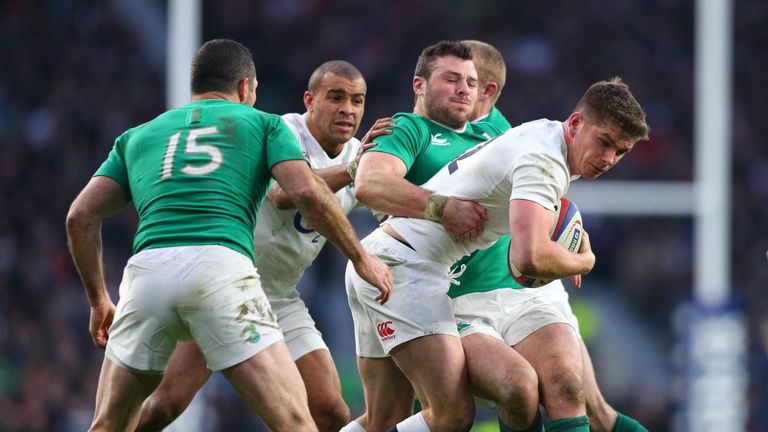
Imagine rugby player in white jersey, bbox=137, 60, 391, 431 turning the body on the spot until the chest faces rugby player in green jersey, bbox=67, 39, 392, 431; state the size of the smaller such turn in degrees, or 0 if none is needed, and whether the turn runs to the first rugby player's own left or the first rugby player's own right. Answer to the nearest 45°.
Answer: approximately 45° to the first rugby player's own right

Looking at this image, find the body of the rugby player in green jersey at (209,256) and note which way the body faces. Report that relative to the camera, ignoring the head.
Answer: away from the camera

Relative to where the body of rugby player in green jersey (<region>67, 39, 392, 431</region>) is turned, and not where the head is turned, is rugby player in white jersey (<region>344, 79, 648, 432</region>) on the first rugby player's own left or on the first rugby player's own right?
on the first rugby player's own right

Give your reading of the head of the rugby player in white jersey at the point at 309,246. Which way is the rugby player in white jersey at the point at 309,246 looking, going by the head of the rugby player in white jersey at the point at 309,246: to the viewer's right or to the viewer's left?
to the viewer's right

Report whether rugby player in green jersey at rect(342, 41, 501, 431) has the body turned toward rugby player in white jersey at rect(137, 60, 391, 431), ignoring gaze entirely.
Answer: no

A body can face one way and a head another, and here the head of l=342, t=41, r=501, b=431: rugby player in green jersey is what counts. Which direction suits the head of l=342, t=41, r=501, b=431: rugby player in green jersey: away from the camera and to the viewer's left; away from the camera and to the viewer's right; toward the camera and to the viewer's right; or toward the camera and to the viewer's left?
toward the camera and to the viewer's right

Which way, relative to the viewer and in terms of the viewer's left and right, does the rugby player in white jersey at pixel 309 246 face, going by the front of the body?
facing the viewer and to the right of the viewer
